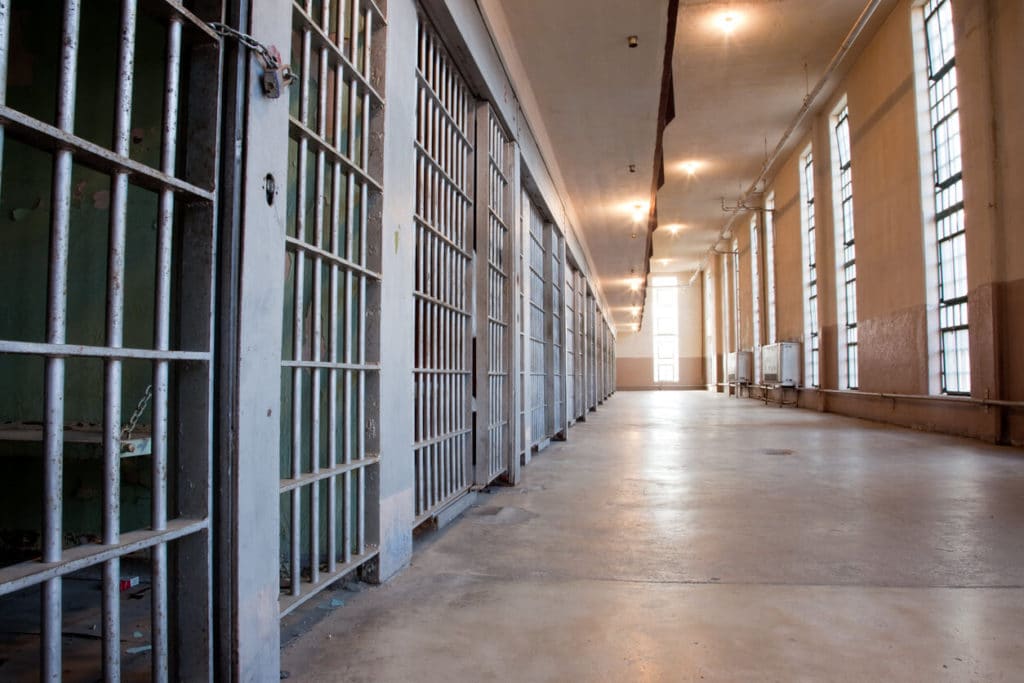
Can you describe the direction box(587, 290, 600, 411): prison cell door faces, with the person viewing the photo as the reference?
facing to the right of the viewer

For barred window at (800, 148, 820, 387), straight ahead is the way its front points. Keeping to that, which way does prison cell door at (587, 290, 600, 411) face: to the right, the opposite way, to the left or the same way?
the opposite way

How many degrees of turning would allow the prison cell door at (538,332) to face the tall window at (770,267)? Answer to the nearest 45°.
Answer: approximately 45° to its left

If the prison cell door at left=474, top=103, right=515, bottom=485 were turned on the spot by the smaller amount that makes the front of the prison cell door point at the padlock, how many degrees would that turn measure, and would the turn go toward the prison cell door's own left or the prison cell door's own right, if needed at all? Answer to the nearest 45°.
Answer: approximately 90° to the prison cell door's own right

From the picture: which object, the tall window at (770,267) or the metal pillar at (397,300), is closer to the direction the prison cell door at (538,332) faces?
the tall window

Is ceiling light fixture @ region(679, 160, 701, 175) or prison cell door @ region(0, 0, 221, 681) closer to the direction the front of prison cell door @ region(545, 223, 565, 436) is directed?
the ceiling light fixture

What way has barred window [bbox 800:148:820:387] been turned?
to the viewer's left

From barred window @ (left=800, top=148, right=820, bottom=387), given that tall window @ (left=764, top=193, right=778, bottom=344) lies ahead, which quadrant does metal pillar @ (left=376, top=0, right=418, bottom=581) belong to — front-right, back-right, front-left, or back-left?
back-left

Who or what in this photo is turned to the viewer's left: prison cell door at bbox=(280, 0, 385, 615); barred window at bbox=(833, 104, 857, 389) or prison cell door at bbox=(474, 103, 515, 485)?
the barred window

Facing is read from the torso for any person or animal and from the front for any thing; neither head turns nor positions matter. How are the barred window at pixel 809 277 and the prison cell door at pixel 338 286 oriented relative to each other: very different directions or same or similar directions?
very different directions

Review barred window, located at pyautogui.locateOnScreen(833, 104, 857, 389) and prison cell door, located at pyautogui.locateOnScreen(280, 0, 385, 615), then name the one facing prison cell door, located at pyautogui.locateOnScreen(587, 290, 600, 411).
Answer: the barred window

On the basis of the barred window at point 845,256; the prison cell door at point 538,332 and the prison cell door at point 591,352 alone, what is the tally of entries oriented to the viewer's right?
2

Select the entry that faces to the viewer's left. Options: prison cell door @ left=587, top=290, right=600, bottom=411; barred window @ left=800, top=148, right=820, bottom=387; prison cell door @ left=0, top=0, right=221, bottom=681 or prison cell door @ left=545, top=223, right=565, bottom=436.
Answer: the barred window

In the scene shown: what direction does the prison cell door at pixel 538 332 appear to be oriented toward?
to the viewer's right

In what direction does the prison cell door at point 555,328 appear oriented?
to the viewer's right

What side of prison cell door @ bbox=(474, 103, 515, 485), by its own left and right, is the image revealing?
right
